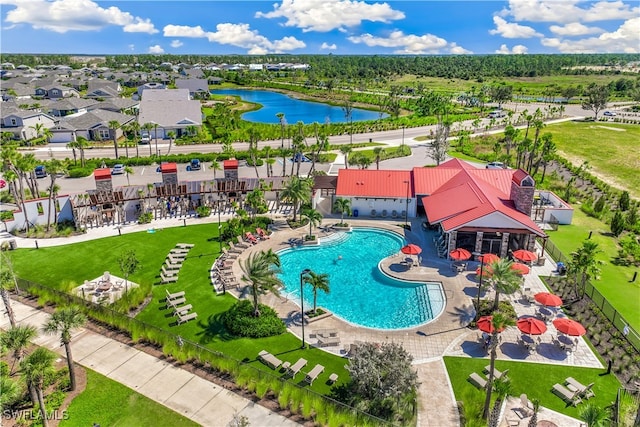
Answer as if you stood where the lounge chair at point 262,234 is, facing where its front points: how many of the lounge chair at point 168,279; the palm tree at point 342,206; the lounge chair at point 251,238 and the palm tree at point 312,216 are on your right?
2

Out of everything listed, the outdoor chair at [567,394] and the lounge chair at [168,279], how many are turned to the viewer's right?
1

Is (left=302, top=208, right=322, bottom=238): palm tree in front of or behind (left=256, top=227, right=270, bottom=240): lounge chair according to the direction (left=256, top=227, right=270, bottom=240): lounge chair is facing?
in front

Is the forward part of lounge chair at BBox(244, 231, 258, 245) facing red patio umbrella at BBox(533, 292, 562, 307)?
yes

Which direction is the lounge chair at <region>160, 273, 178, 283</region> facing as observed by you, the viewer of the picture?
facing to the right of the viewer

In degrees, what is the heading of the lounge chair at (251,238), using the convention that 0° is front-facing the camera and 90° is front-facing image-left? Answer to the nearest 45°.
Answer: approximately 315°

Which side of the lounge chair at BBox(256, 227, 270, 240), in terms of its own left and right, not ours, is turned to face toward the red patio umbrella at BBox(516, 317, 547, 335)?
front

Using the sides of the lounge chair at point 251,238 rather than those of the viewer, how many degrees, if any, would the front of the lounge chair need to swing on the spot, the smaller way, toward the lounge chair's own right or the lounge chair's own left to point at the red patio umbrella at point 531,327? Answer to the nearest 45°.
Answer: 0° — it already faces it

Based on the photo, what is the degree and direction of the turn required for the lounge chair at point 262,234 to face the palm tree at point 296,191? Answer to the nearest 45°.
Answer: approximately 90° to its left

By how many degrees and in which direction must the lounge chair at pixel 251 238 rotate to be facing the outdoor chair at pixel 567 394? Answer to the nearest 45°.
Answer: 0° — it already faces it

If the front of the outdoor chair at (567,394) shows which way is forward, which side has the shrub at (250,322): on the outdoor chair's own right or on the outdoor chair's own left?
on the outdoor chair's own left

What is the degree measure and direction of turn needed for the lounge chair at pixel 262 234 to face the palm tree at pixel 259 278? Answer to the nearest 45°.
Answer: approximately 45° to its right

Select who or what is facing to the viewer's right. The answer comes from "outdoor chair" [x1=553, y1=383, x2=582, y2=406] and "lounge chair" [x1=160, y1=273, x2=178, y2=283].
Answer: the lounge chair
